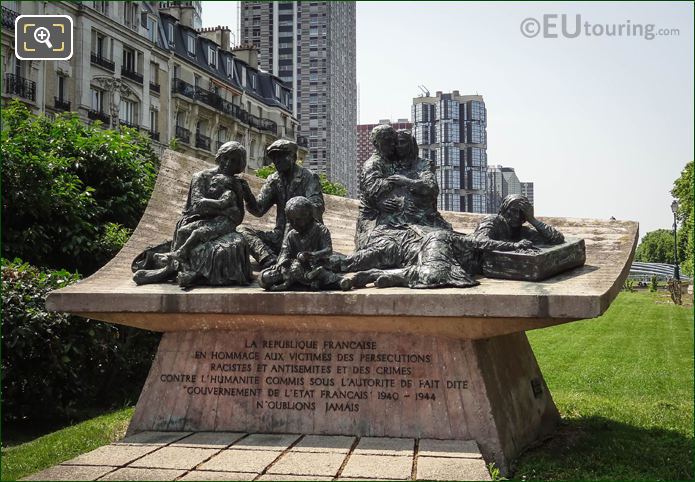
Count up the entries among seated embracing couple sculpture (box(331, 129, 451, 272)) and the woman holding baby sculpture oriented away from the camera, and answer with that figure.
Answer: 0

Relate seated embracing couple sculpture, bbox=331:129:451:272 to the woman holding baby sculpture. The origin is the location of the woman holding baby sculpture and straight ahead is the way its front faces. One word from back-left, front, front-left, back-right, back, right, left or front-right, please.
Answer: back-left

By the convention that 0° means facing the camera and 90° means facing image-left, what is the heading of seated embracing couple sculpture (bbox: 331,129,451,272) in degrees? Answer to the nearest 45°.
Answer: approximately 0°

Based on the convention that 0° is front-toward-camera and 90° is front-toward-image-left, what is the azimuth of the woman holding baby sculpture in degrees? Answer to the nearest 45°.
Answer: approximately 45°

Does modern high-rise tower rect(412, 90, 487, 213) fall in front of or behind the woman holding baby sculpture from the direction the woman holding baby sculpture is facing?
behind

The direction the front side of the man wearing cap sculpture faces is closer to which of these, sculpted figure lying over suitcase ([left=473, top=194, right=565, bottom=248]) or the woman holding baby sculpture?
the woman holding baby sculpture

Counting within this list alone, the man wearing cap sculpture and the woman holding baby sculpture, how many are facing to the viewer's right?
0

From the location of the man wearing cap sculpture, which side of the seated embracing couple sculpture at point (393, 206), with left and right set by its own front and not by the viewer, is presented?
right

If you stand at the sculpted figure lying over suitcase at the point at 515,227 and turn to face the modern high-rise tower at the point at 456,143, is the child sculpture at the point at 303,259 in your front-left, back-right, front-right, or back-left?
back-left

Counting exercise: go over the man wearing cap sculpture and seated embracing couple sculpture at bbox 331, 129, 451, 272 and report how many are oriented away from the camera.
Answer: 0

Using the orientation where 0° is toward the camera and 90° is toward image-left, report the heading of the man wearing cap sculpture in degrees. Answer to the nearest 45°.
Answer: approximately 45°

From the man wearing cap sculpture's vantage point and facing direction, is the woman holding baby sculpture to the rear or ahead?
ahead
